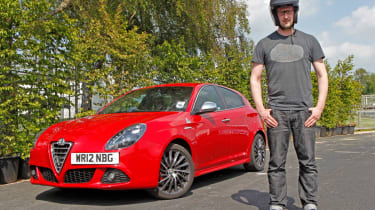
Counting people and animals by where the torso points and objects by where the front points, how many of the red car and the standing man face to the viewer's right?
0

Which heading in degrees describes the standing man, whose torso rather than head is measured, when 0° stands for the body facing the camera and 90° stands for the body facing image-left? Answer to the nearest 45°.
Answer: approximately 0°

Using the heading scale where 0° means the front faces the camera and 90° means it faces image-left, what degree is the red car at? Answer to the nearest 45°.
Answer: approximately 45°

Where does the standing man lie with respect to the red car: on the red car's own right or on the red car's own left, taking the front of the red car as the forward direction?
on the red car's own left

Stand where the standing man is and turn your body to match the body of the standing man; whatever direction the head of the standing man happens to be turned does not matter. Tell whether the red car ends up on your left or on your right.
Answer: on your right
